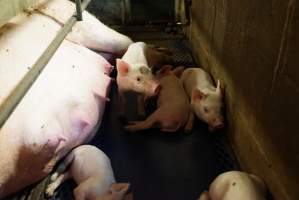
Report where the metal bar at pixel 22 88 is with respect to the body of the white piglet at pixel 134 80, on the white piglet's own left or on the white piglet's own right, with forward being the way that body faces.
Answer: on the white piglet's own right

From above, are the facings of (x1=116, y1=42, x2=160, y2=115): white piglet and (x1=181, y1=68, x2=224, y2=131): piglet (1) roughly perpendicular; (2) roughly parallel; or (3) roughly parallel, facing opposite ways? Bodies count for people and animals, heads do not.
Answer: roughly parallel

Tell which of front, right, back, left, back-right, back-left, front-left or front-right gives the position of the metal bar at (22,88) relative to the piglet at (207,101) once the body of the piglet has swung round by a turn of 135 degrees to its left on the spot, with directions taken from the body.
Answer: back-left

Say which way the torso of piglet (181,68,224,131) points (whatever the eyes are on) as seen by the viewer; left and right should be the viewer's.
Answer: facing the viewer and to the right of the viewer

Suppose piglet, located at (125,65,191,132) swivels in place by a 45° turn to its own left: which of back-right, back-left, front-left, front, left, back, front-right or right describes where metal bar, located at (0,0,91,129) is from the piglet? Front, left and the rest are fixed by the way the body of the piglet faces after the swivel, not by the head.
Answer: left

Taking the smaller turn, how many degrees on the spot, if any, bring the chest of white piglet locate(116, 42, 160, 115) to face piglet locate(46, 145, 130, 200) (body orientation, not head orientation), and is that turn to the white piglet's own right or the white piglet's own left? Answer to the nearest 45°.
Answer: approximately 45° to the white piglet's own right

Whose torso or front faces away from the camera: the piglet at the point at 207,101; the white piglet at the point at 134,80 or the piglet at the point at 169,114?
the piglet at the point at 169,114

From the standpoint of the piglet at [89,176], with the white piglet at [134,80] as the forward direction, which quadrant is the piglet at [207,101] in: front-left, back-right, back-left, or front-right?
front-right

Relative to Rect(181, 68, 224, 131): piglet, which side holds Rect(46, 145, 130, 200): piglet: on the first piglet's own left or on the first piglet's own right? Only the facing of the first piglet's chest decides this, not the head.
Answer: on the first piglet's own right

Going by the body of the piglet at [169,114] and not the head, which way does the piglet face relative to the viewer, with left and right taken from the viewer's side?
facing away from the viewer
